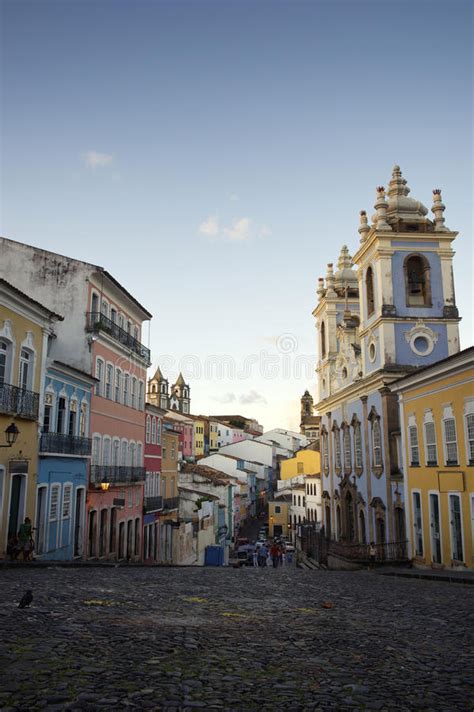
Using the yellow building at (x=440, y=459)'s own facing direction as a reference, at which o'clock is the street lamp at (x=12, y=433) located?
The street lamp is roughly at 12 o'clock from the yellow building.

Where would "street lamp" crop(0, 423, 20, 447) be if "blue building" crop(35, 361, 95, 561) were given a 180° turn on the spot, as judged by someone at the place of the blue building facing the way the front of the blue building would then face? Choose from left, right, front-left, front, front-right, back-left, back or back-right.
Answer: back-left

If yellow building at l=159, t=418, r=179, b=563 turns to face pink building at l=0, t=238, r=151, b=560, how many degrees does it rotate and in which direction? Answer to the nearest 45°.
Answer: approximately 45° to its right

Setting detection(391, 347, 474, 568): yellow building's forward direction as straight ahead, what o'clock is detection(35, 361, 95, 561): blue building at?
The blue building is roughly at 1 o'clock from the yellow building.

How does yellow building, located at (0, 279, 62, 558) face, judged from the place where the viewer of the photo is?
facing the viewer and to the right of the viewer

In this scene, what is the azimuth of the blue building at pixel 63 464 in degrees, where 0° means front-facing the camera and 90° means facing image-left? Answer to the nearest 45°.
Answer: approximately 315°

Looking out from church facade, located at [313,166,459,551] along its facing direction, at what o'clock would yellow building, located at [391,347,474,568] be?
The yellow building is roughly at 10 o'clock from the church facade.

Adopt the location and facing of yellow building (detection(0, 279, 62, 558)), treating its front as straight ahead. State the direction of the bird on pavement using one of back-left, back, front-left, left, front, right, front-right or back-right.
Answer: front-right

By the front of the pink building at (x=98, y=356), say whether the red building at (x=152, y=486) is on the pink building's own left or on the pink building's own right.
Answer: on the pink building's own left

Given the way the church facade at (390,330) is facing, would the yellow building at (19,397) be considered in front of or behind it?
in front

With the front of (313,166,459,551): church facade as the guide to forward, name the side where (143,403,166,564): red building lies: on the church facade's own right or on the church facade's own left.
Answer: on the church facade's own right

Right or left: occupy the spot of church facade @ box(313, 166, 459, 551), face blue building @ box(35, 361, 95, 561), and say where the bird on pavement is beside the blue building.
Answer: left

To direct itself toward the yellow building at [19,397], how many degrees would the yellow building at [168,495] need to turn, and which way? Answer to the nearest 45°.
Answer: approximately 45° to its right

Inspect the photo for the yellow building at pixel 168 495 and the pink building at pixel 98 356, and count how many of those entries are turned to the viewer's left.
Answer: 0
